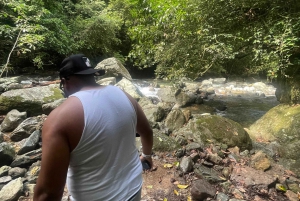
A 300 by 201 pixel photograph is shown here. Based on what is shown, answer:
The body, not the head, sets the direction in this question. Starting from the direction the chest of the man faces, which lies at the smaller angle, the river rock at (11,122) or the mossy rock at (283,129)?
the river rock

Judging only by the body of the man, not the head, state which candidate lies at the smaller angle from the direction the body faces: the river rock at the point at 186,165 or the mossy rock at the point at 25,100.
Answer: the mossy rock

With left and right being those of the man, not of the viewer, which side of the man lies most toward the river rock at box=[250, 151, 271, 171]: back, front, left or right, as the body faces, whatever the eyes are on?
right

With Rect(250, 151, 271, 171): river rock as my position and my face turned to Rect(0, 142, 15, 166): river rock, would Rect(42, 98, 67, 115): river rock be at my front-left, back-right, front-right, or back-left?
front-right

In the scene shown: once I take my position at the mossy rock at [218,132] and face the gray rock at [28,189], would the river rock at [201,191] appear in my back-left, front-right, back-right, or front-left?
front-left

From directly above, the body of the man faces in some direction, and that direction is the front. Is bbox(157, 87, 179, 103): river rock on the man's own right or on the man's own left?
on the man's own right

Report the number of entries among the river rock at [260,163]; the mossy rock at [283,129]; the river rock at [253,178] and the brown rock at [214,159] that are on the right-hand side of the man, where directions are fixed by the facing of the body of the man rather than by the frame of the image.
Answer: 4

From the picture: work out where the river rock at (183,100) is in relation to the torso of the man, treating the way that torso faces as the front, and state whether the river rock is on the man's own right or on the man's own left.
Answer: on the man's own right

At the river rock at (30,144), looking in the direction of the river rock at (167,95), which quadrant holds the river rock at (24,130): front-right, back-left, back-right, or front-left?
front-left

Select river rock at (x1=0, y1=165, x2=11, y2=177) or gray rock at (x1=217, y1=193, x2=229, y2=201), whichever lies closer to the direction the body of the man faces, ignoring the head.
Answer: the river rock

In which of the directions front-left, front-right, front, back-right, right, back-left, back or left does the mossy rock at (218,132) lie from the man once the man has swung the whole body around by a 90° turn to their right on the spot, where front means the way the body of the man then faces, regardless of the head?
front

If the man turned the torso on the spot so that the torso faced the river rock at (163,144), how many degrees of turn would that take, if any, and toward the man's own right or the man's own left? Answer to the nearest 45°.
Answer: approximately 90° to the man's own right

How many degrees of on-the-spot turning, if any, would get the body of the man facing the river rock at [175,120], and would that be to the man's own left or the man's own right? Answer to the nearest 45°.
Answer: approximately 90° to the man's own right

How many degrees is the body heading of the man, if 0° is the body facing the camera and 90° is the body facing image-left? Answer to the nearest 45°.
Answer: approximately 135°

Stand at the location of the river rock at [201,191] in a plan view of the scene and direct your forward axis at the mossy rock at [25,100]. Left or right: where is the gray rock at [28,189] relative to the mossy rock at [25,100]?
left
